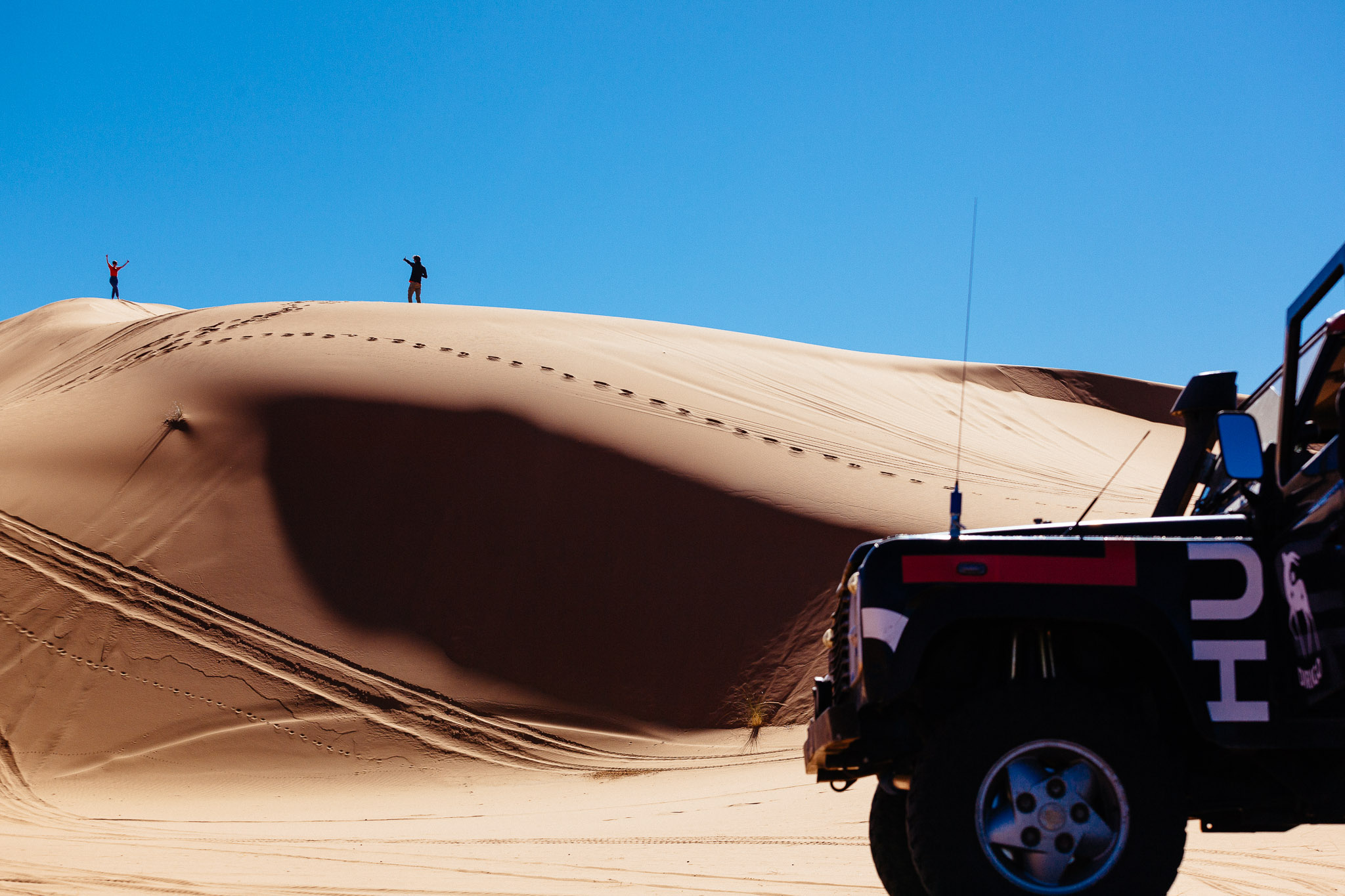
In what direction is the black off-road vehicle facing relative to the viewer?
to the viewer's left

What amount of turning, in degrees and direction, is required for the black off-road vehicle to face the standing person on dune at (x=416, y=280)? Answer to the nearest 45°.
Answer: approximately 45° to its right
